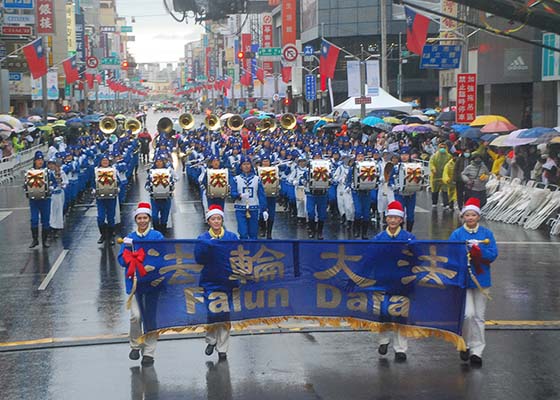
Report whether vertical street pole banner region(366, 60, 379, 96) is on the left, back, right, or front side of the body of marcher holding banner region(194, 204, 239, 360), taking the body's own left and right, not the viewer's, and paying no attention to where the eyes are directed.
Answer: back

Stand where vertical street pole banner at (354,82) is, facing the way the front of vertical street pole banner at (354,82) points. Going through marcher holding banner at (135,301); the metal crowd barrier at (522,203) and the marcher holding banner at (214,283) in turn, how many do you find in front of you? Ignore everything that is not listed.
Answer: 3

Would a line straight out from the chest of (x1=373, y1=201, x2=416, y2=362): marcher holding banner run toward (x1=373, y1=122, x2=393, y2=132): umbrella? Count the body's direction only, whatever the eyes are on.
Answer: no

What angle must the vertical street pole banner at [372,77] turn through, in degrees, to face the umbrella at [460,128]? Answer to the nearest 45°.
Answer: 0° — it already faces it

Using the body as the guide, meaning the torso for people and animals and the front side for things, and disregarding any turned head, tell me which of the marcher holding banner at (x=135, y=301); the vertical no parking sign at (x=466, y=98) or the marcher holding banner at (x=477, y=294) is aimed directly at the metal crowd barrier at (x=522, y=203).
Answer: the vertical no parking sign

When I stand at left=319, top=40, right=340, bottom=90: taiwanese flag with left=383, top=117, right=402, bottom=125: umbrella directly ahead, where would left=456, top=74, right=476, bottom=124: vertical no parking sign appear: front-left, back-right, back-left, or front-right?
front-right

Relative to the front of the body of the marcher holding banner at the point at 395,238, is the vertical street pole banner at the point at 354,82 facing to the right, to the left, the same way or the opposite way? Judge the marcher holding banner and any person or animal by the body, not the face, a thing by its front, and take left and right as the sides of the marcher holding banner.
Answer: the same way

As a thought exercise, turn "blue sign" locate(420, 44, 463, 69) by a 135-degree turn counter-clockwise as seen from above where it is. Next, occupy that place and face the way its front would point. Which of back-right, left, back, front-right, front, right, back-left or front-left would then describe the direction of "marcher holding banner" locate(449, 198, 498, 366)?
back-right

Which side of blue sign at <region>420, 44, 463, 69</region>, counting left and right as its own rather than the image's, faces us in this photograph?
front

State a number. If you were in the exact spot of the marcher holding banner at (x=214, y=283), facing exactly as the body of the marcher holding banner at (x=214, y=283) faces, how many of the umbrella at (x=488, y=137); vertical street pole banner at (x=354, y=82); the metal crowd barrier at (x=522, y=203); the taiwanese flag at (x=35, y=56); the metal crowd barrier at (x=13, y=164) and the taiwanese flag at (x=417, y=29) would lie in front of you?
0

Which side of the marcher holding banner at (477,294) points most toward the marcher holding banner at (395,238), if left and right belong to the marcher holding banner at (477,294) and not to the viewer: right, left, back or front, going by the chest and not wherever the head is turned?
right

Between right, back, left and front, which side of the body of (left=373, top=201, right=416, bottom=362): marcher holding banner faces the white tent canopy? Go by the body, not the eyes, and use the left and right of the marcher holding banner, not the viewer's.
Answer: back

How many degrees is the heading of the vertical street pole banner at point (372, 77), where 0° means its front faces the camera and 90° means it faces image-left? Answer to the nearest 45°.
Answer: approximately 0°

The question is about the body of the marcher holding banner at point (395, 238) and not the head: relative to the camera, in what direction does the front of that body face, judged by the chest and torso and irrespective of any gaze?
toward the camera

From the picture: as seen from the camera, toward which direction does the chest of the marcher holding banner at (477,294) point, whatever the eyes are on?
toward the camera

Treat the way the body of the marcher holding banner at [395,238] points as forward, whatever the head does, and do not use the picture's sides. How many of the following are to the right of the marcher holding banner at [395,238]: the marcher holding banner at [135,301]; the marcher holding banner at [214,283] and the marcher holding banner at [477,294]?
2

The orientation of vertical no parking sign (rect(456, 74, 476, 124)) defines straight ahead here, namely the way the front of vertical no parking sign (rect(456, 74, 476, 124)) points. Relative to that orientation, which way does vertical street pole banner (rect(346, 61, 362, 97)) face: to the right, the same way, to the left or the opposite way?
the same way

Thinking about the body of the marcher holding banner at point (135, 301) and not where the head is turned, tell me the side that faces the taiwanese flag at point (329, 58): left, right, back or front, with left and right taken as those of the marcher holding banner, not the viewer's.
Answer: back

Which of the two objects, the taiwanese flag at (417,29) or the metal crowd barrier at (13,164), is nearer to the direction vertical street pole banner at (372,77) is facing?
the taiwanese flag
